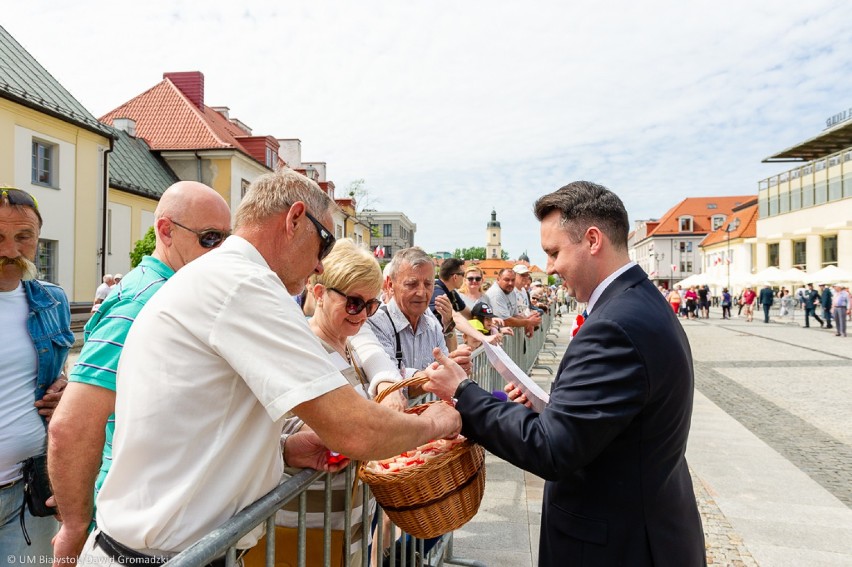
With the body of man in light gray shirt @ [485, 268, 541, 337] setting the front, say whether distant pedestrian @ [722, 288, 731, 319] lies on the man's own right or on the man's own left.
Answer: on the man's own left

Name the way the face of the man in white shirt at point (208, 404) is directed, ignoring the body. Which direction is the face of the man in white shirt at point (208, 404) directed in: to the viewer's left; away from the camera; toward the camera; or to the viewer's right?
to the viewer's right

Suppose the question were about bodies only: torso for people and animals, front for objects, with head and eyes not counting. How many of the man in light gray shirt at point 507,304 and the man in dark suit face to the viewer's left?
1

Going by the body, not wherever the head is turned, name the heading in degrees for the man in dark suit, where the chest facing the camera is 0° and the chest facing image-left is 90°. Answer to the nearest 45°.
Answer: approximately 90°

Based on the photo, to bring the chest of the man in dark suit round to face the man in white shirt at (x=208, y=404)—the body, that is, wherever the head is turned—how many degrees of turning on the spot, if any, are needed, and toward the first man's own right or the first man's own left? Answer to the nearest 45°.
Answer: approximately 45° to the first man's own left

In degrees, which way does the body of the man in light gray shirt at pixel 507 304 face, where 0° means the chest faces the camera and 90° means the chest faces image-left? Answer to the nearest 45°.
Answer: approximately 315°

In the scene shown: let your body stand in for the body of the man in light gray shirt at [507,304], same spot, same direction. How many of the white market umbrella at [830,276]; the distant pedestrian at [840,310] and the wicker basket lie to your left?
2

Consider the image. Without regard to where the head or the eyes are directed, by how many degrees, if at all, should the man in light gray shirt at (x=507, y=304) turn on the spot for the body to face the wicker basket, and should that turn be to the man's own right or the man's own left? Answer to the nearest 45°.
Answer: approximately 45° to the man's own right

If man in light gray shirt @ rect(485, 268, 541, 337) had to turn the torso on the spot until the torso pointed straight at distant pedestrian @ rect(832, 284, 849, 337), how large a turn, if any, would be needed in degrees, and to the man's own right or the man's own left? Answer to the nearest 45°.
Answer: approximately 90° to the man's own left

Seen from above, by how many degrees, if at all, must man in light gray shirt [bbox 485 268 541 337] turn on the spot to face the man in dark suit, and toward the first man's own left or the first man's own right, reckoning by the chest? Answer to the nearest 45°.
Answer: approximately 45° to the first man's own right
